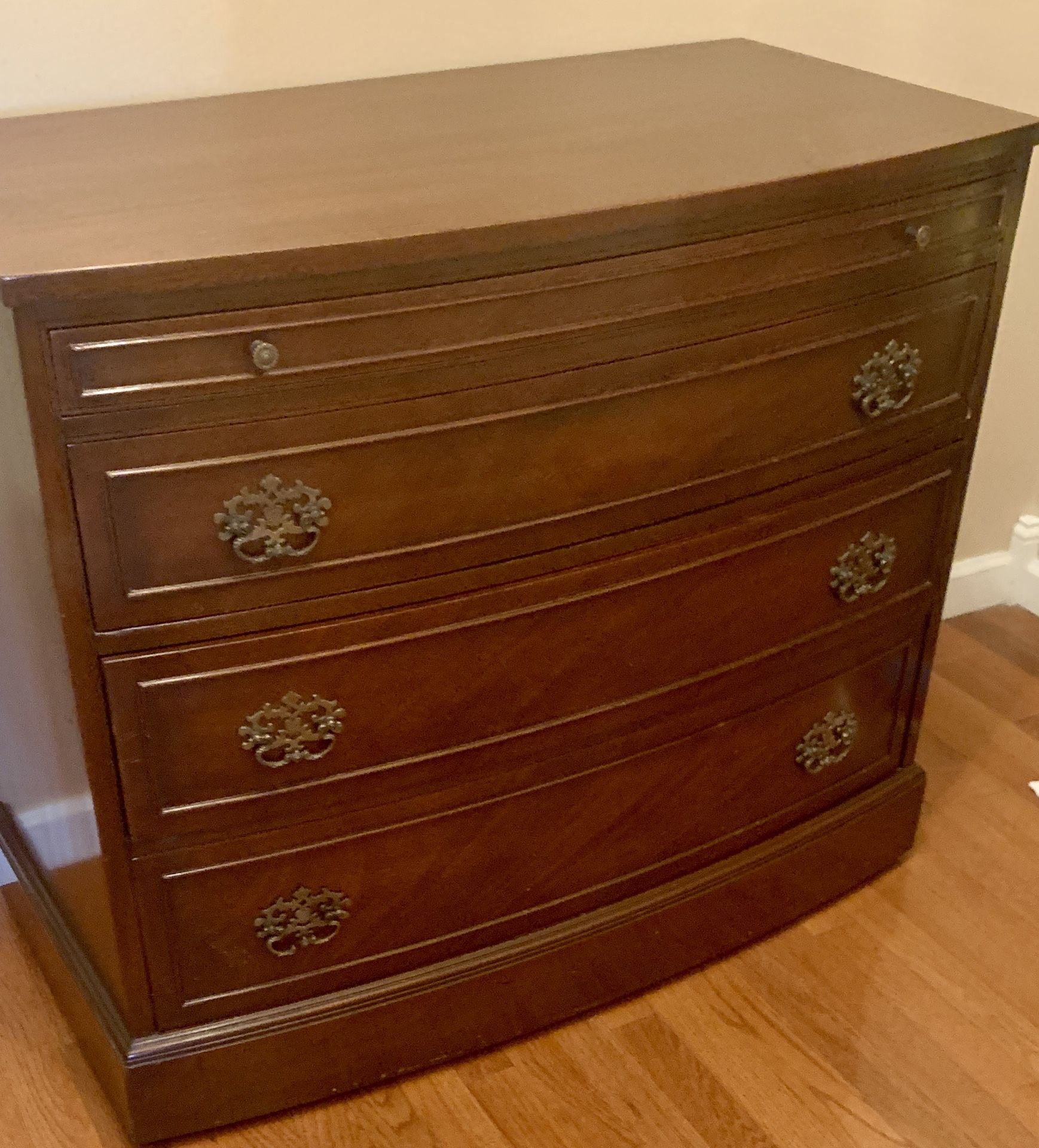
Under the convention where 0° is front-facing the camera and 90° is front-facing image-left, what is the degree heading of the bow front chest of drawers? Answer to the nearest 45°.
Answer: approximately 315°
